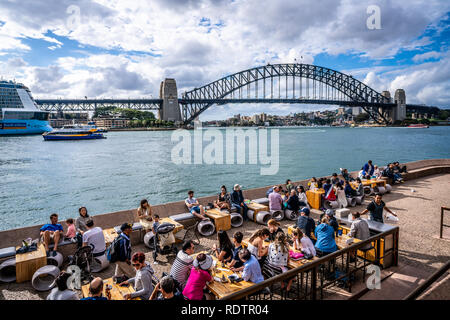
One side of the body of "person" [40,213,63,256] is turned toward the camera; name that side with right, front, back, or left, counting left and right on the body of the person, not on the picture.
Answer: front

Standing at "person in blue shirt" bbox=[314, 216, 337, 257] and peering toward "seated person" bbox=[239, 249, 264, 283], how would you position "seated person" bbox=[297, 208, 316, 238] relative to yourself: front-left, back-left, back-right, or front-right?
back-right

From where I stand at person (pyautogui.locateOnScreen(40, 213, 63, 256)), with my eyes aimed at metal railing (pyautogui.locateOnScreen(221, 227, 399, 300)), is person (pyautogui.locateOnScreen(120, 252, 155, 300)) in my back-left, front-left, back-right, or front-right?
front-right

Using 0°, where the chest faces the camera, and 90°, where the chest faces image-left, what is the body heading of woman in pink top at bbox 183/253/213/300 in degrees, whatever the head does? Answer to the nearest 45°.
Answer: approximately 225°

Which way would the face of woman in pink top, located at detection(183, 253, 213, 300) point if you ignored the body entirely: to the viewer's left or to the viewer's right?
to the viewer's right

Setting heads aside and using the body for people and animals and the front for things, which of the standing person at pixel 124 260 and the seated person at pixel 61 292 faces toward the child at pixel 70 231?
the seated person

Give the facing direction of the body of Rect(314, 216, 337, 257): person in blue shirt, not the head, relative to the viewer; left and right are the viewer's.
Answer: facing away from the viewer

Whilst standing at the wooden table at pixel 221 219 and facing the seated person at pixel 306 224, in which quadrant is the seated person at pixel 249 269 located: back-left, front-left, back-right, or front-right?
front-right

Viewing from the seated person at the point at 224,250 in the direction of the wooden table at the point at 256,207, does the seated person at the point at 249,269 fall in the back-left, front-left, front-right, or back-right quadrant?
back-right
